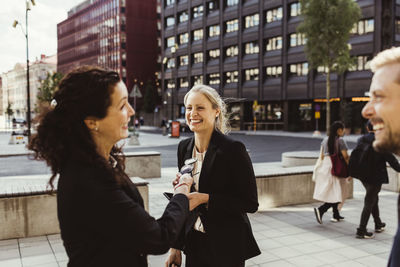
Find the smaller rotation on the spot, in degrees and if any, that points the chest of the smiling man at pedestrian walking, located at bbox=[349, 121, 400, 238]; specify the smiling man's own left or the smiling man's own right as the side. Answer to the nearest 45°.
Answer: approximately 90° to the smiling man's own right

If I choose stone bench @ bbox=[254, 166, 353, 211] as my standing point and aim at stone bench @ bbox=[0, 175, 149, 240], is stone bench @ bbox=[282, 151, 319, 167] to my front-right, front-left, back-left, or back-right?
back-right

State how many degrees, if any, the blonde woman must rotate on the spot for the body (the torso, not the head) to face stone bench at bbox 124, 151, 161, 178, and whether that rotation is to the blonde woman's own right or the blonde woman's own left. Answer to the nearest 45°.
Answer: approximately 135° to the blonde woman's own right

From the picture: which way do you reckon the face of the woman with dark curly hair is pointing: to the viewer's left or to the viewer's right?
to the viewer's right

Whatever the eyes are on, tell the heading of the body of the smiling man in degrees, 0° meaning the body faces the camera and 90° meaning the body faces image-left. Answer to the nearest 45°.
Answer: approximately 90°

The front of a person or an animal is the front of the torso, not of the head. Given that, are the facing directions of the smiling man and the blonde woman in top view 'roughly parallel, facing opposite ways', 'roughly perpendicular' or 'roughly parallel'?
roughly perpendicular

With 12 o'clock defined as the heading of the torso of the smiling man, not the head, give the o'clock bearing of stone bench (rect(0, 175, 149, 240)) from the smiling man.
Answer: The stone bench is roughly at 1 o'clock from the smiling man.

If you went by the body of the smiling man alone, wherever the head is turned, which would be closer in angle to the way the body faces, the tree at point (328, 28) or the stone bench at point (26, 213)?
the stone bench

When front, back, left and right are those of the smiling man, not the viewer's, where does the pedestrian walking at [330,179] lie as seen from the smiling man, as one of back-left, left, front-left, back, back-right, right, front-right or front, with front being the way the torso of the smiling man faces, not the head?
right

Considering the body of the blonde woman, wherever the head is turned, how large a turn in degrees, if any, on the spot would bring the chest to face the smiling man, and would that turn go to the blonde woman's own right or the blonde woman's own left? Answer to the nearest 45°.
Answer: approximately 90° to the blonde woman's own left

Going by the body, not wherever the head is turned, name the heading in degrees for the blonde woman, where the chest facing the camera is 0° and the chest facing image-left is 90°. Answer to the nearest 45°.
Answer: approximately 45°

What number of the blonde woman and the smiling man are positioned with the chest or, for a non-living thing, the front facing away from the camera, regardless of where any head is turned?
0
